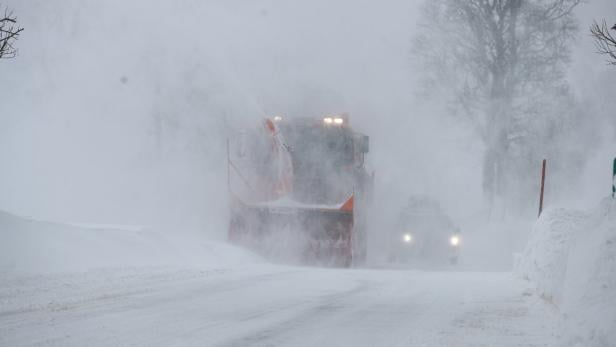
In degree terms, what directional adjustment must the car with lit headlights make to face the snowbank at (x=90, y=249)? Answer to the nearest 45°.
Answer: approximately 45° to its right

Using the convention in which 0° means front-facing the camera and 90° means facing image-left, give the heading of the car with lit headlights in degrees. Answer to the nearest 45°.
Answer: approximately 0°

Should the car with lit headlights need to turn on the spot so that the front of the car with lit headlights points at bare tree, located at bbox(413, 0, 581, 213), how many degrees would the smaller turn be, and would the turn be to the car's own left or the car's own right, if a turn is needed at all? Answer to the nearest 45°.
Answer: approximately 180°

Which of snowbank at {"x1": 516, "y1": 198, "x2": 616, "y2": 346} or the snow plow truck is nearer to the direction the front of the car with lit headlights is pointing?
the snowbank

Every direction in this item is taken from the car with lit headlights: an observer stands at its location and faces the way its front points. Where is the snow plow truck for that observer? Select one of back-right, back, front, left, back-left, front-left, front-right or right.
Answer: front-right

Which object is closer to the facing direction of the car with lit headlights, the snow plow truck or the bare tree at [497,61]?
the snow plow truck

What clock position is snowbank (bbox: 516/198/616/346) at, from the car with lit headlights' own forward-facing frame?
The snowbank is roughly at 12 o'clock from the car with lit headlights.
